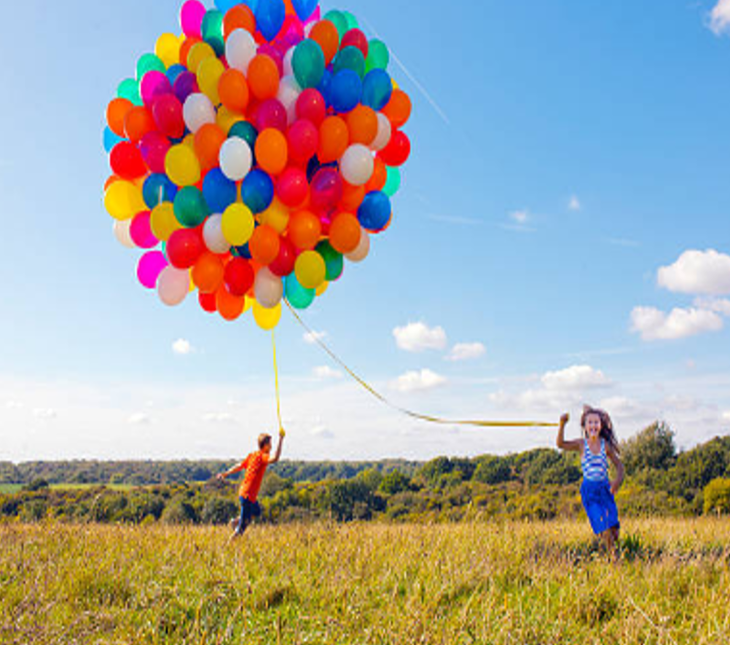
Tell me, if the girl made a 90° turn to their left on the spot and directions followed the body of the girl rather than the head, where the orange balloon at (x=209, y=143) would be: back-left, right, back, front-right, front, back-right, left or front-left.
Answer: back-right

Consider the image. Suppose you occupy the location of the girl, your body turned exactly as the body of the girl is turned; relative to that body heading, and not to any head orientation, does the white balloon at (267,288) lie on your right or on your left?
on your right

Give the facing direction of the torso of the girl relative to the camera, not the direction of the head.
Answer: toward the camera

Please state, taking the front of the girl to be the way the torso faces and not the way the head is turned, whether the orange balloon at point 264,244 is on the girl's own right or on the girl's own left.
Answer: on the girl's own right

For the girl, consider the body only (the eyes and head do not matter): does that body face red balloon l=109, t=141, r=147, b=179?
no

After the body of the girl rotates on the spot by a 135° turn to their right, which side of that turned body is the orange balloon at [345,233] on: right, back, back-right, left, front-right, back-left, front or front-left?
left

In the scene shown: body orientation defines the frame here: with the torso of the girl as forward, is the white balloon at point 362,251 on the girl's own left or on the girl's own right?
on the girl's own right

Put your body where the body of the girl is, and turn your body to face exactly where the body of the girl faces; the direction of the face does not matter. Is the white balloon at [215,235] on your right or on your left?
on your right

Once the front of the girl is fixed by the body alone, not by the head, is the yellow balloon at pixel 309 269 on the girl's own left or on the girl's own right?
on the girl's own right

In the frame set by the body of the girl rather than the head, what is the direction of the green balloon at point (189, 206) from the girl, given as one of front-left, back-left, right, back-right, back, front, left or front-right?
front-right

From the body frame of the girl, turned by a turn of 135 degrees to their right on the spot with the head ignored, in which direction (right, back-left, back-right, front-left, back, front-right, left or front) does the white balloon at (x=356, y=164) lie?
left

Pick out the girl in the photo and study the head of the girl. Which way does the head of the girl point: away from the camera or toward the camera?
toward the camera

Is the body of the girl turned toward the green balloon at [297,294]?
no

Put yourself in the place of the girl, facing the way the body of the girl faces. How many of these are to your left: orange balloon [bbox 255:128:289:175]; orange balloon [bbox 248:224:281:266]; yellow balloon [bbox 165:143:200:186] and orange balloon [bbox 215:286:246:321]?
0
